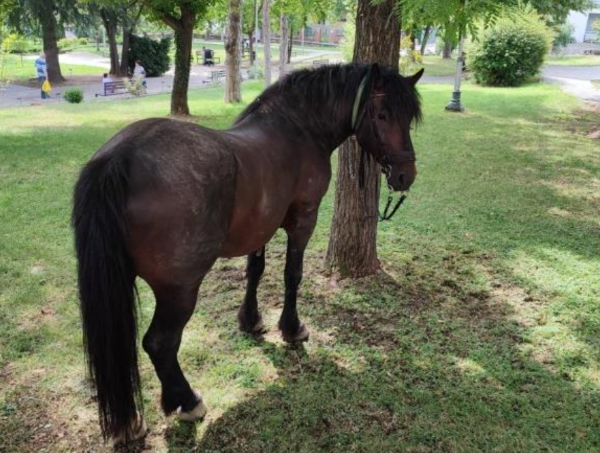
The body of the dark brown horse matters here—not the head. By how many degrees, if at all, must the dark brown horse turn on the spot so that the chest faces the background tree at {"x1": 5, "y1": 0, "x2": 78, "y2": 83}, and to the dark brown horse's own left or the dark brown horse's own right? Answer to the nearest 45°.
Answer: approximately 45° to the dark brown horse's own left

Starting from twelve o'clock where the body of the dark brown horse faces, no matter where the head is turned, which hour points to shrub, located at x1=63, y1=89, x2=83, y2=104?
The shrub is roughly at 10 o'clock from the dark brown horse.

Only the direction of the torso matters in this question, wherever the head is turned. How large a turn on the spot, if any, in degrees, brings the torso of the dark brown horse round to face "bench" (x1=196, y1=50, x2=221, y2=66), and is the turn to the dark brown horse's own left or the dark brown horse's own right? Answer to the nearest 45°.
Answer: approximately 45° to the dark brown horse's own left

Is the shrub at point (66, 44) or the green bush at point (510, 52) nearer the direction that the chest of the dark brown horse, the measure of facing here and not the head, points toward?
the green bush

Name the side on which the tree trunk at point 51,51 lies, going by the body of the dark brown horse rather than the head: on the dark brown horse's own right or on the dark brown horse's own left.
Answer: on the dark brown horse's own left

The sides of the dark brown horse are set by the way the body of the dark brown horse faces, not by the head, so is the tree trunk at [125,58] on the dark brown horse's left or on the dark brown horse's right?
on the dark brown horse's left

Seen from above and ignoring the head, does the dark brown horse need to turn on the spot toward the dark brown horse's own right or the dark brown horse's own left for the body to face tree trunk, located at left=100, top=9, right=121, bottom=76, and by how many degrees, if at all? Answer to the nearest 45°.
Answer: approximately 45° to the dark brown horse's own left

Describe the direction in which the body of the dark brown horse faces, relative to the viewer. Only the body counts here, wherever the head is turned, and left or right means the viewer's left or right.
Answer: facing away from the viewer and to the right of the viewer

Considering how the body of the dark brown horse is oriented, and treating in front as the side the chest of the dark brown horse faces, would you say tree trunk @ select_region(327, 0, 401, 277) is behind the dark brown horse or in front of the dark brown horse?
in front
